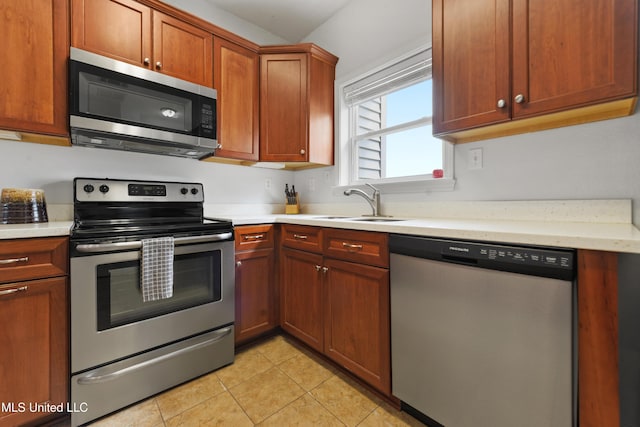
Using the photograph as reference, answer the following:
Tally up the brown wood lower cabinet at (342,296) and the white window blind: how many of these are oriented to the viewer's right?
0

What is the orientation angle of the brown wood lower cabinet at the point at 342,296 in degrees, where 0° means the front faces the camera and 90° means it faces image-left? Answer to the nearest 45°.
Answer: approximately 45°

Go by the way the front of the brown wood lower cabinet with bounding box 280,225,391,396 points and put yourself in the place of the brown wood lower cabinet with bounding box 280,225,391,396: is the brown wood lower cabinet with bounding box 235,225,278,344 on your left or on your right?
on your right

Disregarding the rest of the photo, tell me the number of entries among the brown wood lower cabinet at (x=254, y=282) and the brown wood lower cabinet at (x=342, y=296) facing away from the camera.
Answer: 0

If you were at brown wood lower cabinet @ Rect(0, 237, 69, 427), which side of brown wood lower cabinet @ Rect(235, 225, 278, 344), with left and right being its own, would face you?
right

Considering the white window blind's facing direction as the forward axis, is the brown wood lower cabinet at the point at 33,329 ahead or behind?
ahead

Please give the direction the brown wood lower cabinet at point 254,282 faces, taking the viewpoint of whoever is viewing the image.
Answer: facing the viewer and to the right of the viewer

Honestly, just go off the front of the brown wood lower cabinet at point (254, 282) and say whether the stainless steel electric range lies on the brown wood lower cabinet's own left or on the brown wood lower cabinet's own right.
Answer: on the brown wood lower cabinet's own right
